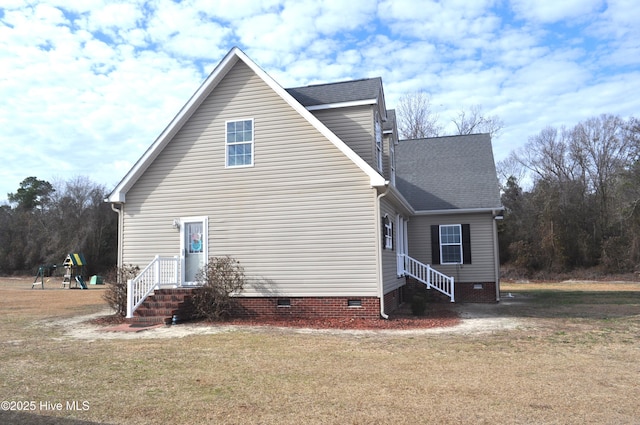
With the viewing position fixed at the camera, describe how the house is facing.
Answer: facing to the right of the viewer

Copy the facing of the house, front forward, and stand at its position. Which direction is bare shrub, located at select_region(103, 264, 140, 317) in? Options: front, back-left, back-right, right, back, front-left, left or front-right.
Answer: back
